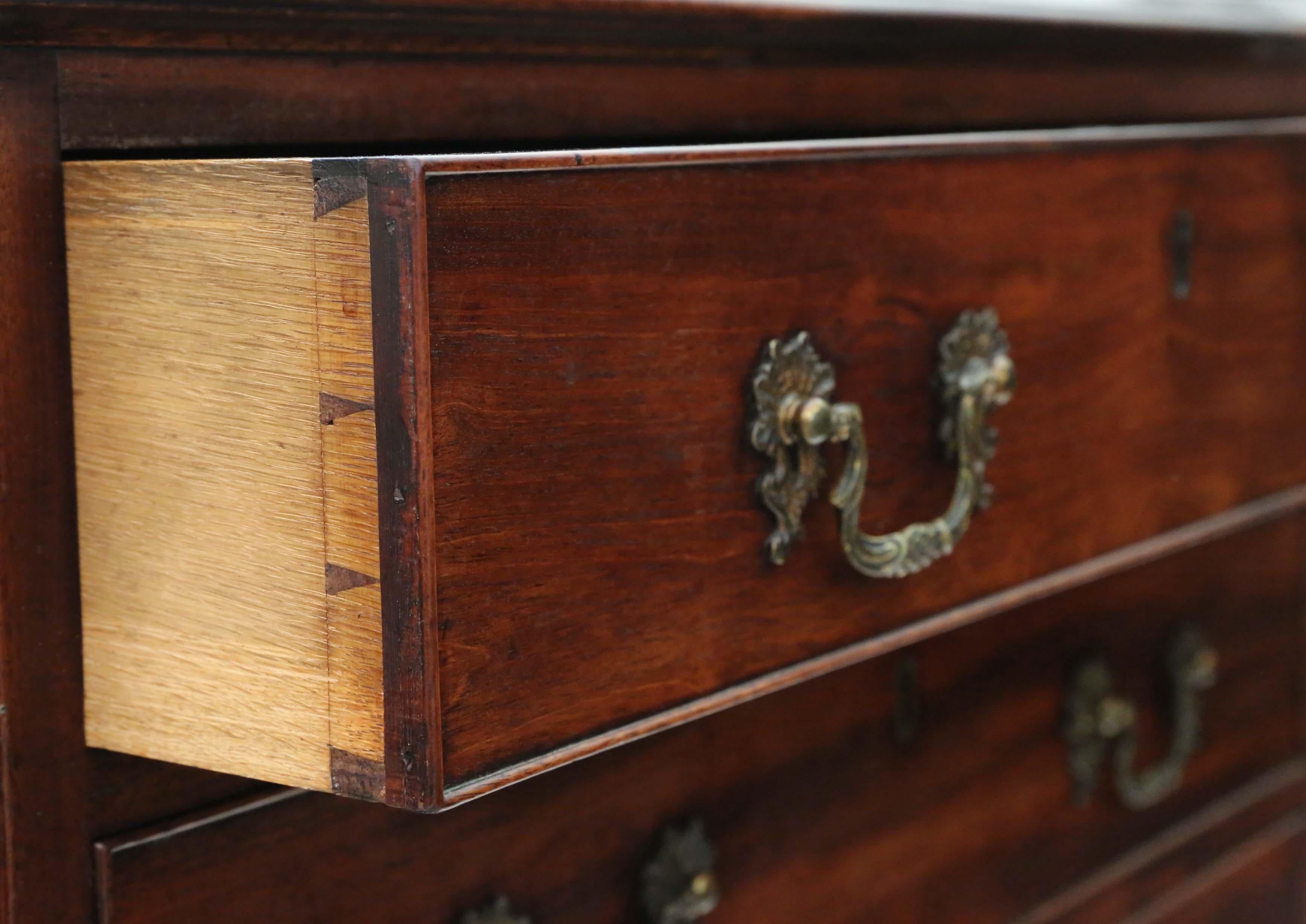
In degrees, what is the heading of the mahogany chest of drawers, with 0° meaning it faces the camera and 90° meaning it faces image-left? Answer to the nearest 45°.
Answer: approximately 315°
